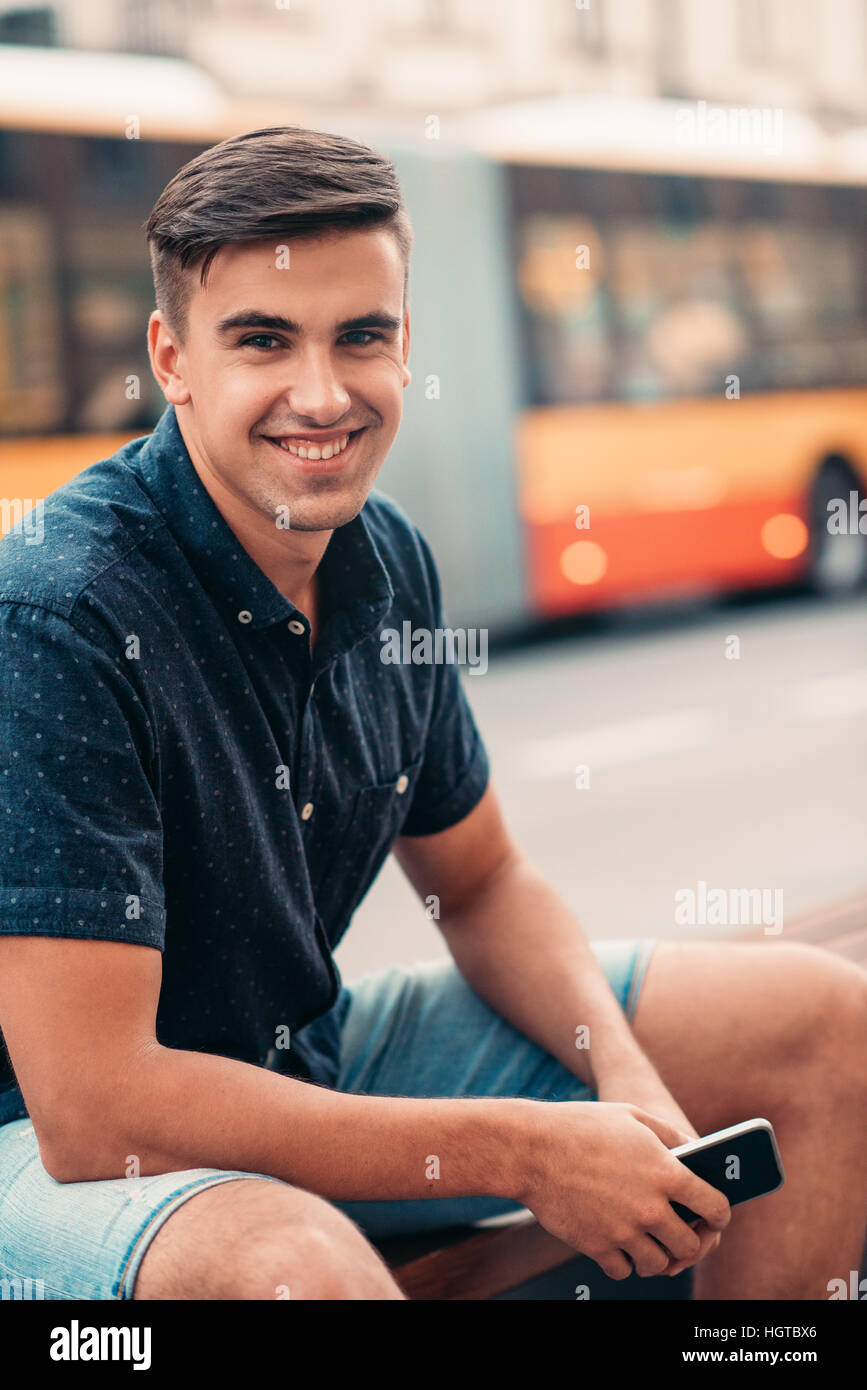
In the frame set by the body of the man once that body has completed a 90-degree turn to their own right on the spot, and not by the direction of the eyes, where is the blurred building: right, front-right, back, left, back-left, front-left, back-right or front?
back-right

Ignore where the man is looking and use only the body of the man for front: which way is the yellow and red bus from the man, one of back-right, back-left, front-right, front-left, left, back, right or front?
back-left

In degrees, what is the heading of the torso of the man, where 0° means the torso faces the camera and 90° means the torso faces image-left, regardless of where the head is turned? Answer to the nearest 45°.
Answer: approximately 315°
